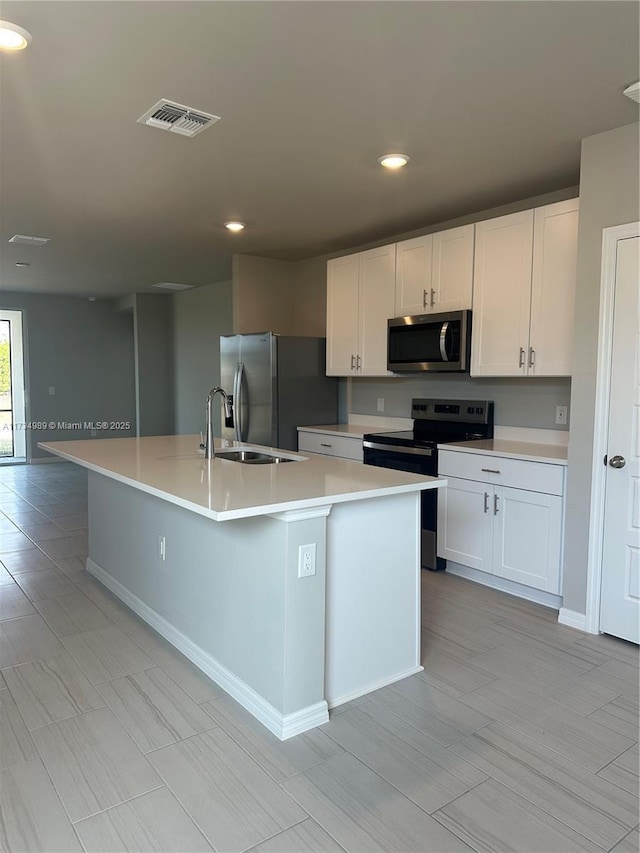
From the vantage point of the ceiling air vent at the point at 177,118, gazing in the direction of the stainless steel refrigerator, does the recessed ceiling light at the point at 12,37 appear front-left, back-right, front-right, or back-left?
back-left

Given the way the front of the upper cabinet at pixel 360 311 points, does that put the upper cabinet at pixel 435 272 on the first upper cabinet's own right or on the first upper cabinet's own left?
on the first upper cabinet's own left

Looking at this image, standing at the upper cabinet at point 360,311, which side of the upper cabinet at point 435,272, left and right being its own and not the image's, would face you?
right

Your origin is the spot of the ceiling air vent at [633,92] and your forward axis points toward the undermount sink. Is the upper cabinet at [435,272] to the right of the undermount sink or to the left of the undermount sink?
right

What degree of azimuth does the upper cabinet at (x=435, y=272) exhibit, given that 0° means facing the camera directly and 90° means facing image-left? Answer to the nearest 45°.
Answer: approximately 45°

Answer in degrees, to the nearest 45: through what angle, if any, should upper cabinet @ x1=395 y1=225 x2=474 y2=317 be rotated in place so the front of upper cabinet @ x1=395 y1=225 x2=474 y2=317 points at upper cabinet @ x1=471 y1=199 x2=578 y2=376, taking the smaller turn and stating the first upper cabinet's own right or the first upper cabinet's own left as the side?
approximately 90° to the first upper cabinet's own left

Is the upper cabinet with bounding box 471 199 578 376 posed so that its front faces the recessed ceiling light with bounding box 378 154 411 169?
yes

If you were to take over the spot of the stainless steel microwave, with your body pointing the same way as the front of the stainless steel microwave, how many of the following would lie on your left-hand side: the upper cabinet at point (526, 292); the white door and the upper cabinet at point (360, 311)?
2

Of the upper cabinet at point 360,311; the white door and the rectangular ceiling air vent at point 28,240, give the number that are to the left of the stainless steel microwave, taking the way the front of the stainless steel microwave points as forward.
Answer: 1

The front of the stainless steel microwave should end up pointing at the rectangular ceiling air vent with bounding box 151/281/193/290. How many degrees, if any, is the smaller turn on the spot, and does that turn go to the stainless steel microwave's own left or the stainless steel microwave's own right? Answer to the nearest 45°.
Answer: approximately 90° to the stainless steel microwave's own right

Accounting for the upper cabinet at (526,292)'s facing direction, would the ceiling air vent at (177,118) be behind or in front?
in front

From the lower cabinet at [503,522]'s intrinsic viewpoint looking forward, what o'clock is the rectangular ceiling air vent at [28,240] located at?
The rectangular ceiling air vent is roughly at 2 o'clock from the lower cabinet.
